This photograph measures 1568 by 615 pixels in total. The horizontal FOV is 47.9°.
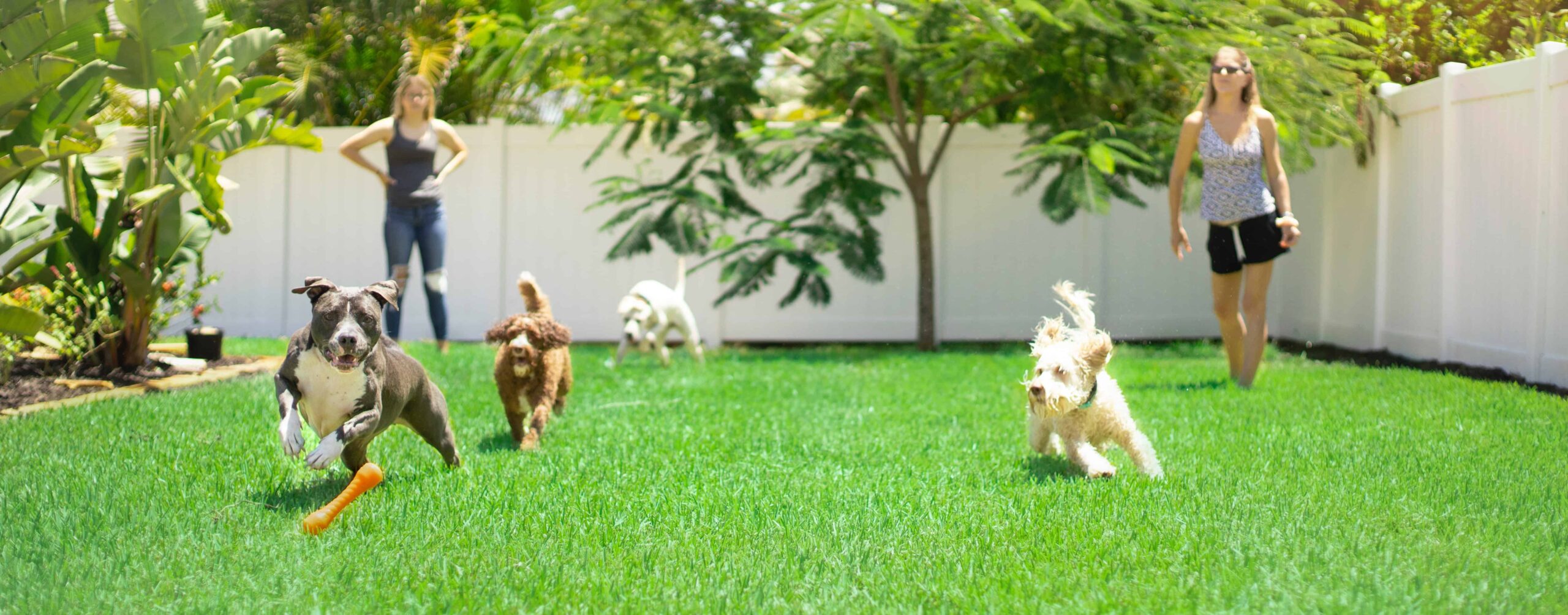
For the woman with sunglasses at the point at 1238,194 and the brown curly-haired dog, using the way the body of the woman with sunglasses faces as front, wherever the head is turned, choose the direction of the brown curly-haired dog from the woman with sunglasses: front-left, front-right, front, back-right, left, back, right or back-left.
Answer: front-right

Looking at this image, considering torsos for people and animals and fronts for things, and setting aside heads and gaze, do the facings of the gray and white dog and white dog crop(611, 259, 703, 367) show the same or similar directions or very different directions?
same or similar directions

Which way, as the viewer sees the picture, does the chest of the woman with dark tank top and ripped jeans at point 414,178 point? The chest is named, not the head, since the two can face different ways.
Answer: toward the camera

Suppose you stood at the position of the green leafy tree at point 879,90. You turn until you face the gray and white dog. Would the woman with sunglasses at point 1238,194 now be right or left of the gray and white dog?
left

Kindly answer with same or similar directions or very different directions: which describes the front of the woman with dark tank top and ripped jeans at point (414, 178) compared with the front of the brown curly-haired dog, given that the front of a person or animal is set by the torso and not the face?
same or similar directions

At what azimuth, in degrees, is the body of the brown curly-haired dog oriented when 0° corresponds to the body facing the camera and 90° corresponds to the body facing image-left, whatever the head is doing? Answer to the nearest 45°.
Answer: approximately 0°

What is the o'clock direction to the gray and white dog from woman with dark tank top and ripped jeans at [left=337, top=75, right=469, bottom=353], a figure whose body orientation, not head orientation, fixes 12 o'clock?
The gray and white dog is roughly at 12 o'clock from the woman with dark tank top and ripped jeans.

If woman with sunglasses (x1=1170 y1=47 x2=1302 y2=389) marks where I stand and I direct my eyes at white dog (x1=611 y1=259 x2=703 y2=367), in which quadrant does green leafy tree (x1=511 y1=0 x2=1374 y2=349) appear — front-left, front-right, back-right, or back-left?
front-right

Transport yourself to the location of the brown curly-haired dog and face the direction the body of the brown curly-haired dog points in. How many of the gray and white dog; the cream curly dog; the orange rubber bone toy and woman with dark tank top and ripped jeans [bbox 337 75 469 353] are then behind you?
1

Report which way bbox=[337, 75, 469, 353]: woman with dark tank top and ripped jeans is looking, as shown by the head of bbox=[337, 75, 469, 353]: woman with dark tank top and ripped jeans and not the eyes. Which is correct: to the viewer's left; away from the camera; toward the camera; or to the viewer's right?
toward the camera

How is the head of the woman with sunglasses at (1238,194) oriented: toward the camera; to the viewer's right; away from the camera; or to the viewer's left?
toward the camera

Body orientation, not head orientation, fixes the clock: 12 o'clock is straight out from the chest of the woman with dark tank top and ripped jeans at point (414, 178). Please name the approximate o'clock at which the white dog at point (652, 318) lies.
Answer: The white dog is roughly at 10 o'clock from the woman with dark tank top and ripped jeans.

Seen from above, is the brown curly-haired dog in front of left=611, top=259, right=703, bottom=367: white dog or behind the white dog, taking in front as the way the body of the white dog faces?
in front

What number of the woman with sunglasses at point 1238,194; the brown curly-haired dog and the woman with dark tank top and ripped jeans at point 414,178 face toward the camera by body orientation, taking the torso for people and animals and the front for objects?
3

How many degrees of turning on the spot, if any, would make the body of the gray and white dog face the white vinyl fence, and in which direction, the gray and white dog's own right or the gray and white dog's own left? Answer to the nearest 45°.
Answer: approximately 135° to the gray and white dog's own right

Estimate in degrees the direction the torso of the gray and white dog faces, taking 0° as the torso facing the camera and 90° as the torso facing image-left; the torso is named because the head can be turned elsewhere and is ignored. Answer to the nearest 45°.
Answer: approximately 45°

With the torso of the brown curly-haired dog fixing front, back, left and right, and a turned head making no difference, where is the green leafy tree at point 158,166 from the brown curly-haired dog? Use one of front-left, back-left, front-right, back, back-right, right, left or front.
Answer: back-right

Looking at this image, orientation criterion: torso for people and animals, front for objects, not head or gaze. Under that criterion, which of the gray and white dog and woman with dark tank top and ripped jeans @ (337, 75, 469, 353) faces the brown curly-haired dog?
the woman with dark tank top and ripped jeans
